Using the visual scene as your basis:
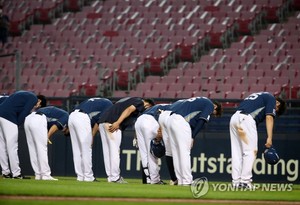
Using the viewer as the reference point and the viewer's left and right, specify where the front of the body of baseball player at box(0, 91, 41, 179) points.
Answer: facing to the right of the viewer

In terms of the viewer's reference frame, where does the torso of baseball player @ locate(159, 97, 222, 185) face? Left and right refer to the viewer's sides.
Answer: facing away from the viewer and to the right of the viewer

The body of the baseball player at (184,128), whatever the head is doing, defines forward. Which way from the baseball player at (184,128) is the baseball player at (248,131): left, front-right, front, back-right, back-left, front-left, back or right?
front-right
